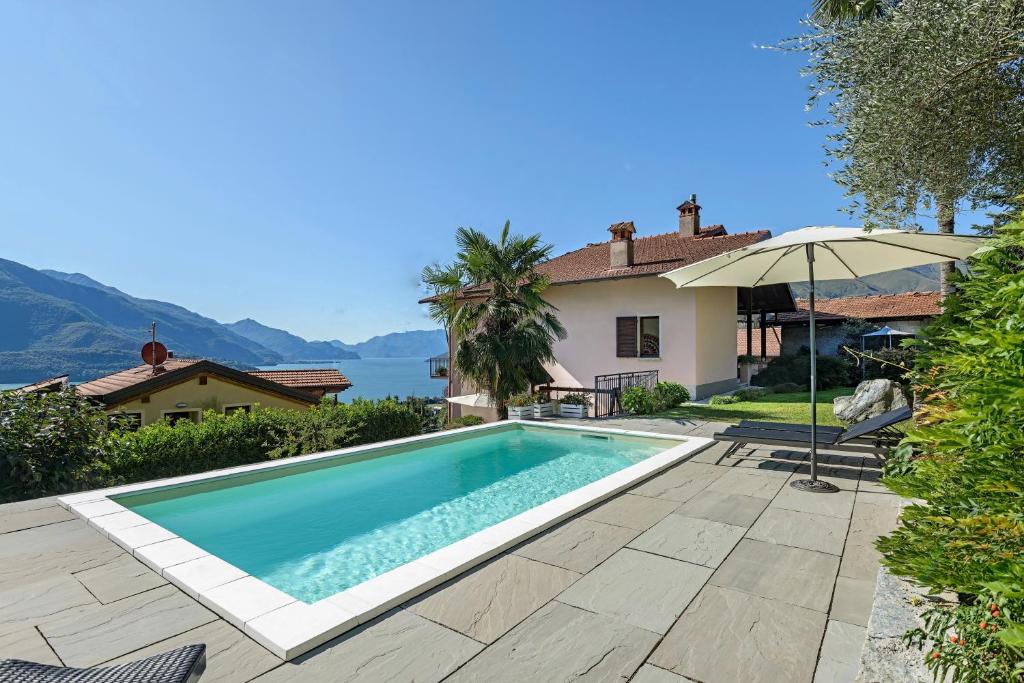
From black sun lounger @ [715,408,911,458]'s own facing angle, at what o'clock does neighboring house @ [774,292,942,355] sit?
The neighboring house is roughly at 3 o'clock from the black sun lounger.

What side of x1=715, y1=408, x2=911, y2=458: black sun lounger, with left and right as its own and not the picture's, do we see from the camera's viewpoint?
left

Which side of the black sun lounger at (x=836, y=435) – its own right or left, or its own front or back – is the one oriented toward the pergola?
right

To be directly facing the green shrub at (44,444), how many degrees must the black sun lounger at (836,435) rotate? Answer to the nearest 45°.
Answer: approximately 45° to its left

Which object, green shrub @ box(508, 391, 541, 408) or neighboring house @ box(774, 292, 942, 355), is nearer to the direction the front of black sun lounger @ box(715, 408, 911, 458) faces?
the green shrub

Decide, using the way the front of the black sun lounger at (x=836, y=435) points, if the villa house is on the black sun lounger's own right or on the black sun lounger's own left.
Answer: on the black sun lounger's own right
